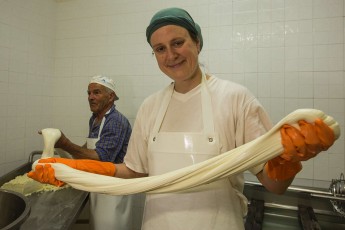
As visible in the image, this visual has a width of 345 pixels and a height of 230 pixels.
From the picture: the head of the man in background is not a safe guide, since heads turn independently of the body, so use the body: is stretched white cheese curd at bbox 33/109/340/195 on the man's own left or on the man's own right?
on the man's own left

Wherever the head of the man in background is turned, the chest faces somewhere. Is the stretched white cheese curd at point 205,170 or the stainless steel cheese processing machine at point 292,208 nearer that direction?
the stretched white cheese curd

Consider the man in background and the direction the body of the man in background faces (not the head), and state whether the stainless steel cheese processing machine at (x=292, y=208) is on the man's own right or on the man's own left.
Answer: on the man's own left
